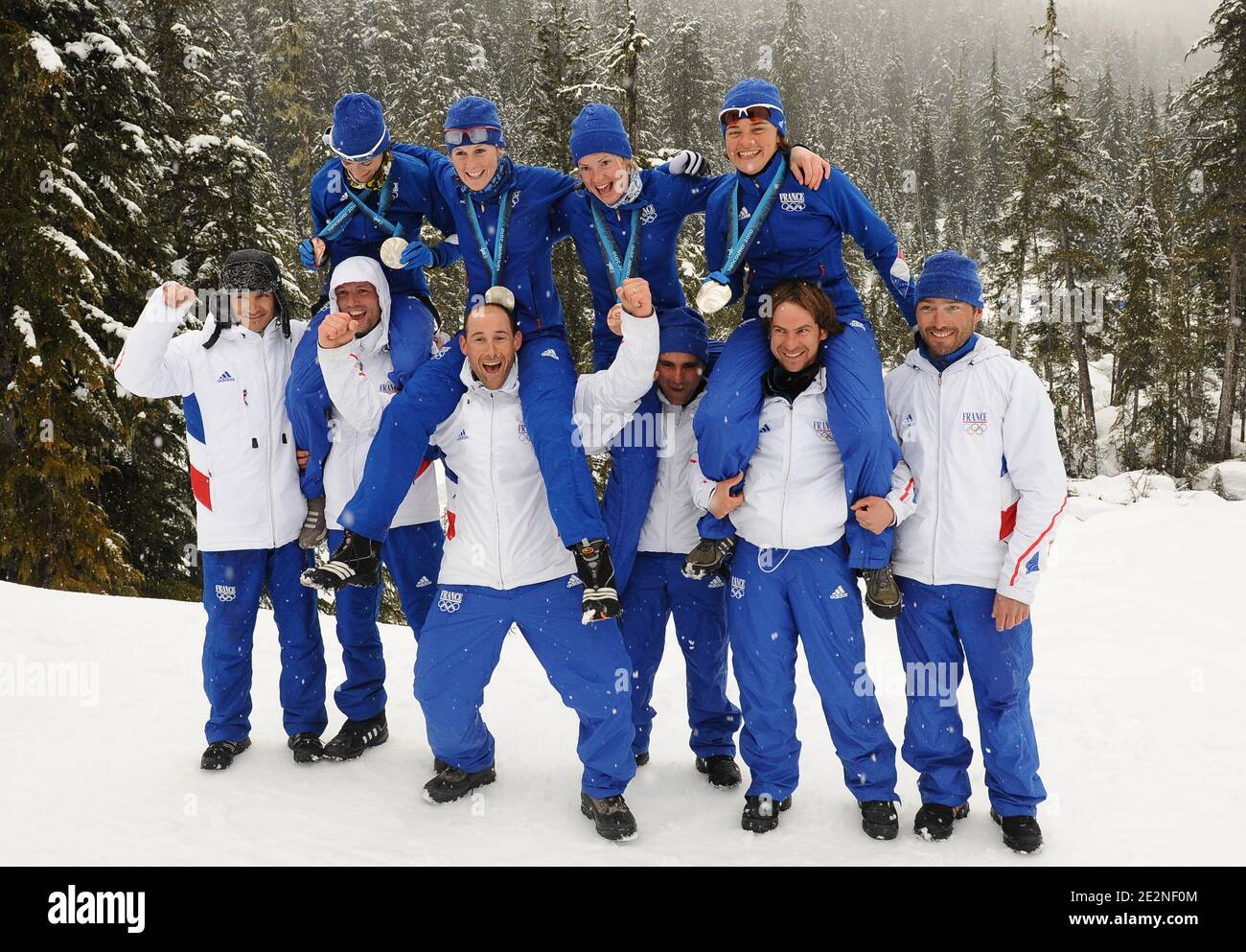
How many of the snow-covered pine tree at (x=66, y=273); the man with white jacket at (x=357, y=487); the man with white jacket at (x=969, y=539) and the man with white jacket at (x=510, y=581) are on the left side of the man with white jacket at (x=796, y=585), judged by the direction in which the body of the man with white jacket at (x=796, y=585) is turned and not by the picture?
1

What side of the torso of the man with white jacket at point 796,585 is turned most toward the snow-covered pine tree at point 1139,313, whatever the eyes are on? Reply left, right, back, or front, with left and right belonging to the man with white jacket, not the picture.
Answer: back

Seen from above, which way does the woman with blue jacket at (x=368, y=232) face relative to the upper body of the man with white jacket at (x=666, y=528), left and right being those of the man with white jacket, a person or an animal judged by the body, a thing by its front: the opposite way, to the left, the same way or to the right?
the same way

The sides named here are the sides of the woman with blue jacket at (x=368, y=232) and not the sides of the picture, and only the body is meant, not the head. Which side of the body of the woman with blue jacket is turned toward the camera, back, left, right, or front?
front

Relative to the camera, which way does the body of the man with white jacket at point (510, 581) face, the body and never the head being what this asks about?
toward the camera

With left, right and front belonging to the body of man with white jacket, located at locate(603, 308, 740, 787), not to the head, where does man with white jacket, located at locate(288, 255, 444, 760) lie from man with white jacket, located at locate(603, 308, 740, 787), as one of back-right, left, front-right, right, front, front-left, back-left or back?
right

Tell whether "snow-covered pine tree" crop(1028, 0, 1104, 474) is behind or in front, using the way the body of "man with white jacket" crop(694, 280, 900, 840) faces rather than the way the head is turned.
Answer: behind

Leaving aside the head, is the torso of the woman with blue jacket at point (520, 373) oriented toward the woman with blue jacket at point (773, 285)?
no

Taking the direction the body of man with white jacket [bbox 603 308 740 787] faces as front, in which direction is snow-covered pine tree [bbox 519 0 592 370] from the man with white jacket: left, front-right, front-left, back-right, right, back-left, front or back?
back

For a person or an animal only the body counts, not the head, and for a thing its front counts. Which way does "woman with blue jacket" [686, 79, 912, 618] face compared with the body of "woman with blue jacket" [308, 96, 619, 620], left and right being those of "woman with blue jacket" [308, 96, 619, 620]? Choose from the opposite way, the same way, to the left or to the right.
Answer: the same way

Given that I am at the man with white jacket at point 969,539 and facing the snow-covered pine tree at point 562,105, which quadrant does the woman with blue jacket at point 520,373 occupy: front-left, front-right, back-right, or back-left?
front-left

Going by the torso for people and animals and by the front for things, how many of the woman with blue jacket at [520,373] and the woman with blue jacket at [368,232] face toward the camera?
2

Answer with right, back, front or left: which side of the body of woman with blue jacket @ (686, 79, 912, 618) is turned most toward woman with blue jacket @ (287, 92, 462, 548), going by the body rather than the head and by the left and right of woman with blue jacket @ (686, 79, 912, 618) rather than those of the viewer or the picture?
right

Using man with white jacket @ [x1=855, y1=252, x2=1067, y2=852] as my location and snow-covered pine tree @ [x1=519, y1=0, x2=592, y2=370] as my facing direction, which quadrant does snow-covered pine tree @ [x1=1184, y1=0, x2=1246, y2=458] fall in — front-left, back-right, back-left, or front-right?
front-right

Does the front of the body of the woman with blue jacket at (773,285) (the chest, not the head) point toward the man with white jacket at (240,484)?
no

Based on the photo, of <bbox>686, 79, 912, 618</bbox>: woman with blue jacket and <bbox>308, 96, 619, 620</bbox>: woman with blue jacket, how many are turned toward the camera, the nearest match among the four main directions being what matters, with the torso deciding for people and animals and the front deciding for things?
2

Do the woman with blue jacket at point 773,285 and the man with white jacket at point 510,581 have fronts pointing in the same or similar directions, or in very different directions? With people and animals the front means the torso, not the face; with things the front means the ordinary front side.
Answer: same or similar directions

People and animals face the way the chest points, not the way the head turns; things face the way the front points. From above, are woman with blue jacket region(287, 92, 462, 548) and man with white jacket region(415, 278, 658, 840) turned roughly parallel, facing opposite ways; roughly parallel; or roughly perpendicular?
roughly parallel

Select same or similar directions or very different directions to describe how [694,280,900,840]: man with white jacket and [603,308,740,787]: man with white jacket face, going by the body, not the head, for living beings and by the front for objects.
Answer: same or similar directions
